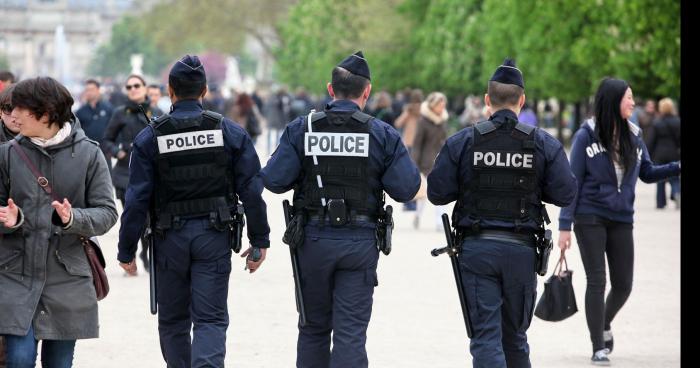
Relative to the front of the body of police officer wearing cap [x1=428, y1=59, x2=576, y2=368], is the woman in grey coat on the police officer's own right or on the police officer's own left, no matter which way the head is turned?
on the police officer's own left

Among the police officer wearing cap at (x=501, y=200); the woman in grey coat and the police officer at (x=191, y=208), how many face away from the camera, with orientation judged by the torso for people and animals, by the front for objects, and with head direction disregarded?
2

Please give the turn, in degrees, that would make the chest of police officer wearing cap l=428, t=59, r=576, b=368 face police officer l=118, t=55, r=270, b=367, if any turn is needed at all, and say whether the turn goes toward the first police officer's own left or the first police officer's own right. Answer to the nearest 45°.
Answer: approximately 90° to the first police officer's own left

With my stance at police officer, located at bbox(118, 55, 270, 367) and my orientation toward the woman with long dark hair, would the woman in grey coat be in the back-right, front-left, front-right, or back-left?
back-right

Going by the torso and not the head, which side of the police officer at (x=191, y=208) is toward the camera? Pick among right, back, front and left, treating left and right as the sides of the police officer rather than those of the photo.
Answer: back

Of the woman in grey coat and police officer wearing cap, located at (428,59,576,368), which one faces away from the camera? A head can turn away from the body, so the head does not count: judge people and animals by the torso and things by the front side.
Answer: the police officer wearing cap

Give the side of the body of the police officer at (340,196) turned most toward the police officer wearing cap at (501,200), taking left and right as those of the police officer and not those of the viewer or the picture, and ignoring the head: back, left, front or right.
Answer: right

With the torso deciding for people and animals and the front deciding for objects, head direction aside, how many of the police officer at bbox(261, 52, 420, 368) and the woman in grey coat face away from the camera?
1

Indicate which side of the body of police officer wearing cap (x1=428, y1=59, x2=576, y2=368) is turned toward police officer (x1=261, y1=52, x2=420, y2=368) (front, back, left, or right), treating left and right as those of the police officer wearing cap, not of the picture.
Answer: left

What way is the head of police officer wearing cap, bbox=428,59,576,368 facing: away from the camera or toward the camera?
away from the camera

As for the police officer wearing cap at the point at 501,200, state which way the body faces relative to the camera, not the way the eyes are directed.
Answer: away from the camera

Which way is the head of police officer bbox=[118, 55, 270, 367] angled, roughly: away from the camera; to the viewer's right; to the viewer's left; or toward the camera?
away from the camera

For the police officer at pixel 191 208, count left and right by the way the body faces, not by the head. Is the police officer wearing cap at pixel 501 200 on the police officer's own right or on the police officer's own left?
on the police officer's own right

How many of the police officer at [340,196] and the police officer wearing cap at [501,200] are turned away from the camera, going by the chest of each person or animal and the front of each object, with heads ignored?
2

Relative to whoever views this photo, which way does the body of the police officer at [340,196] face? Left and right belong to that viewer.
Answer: facing away from the viewer
